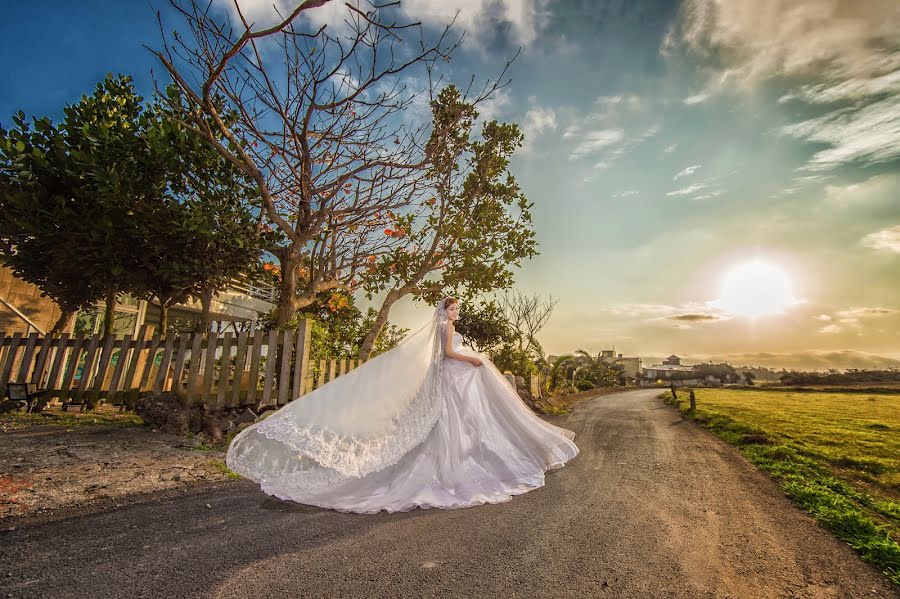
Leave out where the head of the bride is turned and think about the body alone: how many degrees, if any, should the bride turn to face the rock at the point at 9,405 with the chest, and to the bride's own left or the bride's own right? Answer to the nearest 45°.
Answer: approximately 135° to the bride's own left

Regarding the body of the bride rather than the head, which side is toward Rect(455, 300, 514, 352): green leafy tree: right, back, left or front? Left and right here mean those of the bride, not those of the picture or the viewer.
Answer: left

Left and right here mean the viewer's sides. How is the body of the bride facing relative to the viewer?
facing to the right of the viewer

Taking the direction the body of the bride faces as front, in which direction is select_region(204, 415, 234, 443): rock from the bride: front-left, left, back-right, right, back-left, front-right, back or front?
back-left

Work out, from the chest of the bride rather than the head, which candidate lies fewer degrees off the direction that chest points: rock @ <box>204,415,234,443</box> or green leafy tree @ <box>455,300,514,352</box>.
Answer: the green leafy tree

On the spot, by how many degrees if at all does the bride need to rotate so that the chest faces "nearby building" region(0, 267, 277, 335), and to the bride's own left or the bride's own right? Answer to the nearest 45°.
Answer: approximately 135° to the bride's own left
